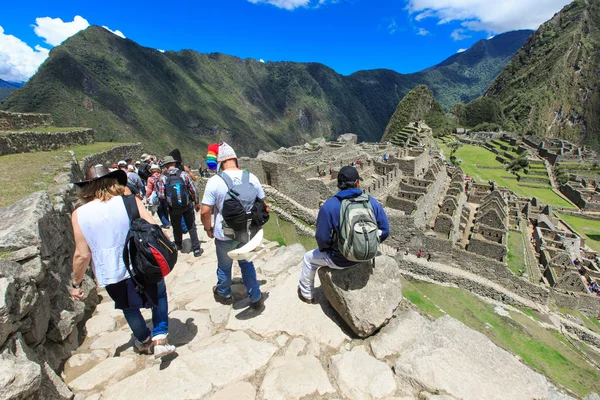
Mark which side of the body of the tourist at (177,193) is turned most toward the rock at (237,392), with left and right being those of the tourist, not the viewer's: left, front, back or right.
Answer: back

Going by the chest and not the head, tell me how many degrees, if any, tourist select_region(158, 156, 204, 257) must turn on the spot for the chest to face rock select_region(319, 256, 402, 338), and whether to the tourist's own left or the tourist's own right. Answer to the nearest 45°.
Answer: approximately 135° to the tourist's own right

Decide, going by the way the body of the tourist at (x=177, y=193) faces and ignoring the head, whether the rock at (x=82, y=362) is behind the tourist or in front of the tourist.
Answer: behind

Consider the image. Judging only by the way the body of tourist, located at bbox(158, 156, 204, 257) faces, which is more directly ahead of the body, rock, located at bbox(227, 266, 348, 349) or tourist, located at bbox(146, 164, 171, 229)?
the tourist

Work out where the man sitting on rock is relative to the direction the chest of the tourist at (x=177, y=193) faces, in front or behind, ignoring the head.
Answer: behind

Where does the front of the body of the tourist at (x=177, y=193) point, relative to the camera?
away from the camera

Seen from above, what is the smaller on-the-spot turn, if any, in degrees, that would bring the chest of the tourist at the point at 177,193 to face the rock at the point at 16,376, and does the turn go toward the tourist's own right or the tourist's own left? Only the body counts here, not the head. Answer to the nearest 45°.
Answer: approximately 180°

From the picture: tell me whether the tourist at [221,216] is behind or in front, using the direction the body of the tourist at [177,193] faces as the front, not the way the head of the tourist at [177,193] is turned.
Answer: behind

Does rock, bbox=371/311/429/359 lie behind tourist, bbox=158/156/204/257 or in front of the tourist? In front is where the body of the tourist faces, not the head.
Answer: behind

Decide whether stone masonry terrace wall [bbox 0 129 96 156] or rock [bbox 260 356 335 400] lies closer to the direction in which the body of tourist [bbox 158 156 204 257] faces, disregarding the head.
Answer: the stone masonry terrace wall

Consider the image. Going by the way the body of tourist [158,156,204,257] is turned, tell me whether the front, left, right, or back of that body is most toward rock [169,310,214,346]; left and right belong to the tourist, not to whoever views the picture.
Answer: back

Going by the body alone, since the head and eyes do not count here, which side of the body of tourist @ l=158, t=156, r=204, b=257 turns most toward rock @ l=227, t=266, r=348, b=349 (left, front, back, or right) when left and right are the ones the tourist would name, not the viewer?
back

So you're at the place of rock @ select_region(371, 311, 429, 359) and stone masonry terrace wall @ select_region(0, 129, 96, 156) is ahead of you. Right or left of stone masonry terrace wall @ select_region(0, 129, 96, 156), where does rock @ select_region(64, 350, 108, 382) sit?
left

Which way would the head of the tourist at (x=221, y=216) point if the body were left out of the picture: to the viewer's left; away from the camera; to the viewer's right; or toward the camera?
away from the camera
